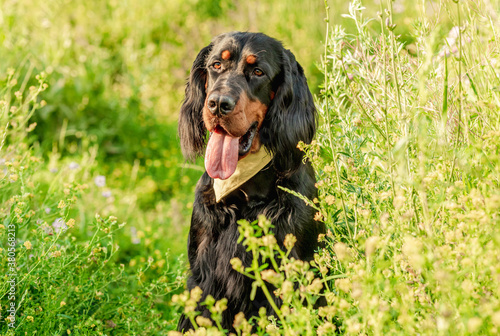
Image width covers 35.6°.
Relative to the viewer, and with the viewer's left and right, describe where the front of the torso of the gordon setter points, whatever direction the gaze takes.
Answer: facing the viewer and to the left of the viewer
